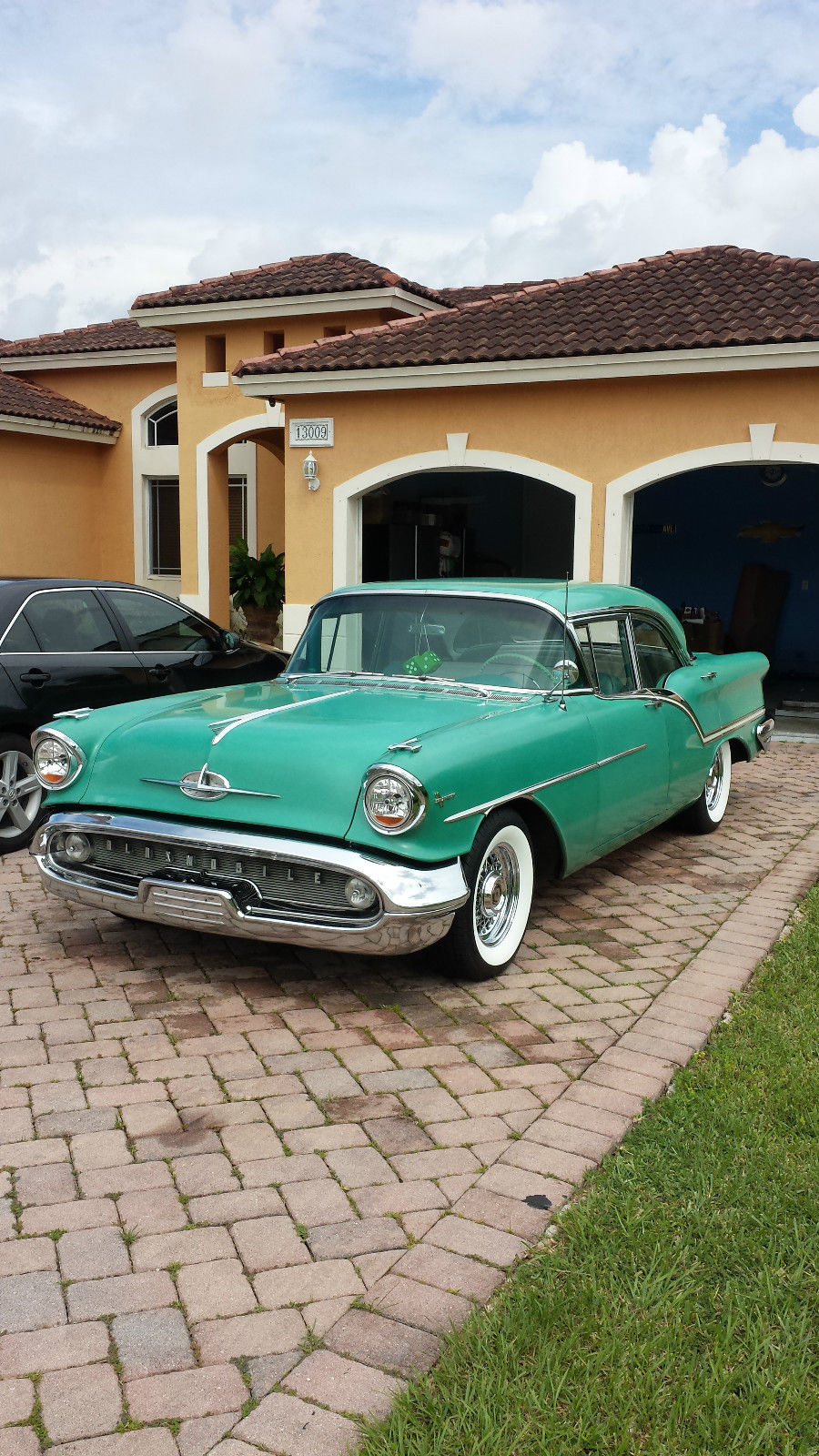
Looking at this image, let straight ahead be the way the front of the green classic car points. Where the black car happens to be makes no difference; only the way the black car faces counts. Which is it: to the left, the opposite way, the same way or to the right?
the opposite way

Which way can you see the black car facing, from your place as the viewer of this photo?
facing away from the viewer and to the right of the viewer

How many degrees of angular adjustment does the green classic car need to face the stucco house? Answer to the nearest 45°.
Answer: approximately 135° to its right

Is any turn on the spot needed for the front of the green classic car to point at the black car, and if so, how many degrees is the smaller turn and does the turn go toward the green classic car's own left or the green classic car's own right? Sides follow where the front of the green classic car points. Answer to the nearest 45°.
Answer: approximately 90° to the green classic car's own right

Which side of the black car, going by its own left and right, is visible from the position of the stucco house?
front

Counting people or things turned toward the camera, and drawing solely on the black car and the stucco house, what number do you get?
1

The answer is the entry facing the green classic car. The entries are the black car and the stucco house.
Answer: the stucco house

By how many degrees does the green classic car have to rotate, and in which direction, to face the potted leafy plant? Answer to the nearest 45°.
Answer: approximately 135° to its right

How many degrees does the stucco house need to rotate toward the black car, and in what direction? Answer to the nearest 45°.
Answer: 0° — it already faces it

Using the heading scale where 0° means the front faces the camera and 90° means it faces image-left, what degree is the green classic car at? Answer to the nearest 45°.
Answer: approximately 45°

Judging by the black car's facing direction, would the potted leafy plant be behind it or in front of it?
in front

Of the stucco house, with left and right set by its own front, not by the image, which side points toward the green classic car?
front
